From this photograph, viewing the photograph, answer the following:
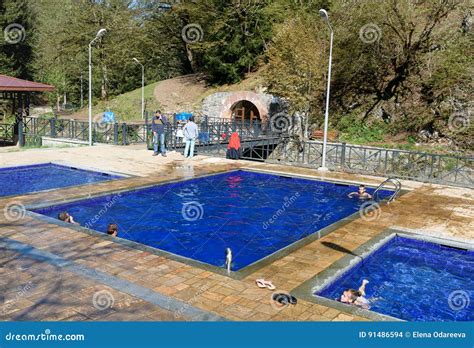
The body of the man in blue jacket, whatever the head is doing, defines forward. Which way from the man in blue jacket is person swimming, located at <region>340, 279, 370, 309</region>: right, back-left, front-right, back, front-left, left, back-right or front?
front

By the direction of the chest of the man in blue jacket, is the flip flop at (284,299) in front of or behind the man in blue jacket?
in front

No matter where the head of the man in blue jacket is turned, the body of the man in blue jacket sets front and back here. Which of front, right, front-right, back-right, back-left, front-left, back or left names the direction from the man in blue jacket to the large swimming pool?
front

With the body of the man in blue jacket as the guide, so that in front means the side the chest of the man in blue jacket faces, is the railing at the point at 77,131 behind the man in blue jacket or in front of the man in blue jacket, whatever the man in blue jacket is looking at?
behind

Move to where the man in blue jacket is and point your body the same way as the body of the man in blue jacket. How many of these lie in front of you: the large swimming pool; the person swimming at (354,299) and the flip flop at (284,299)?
3

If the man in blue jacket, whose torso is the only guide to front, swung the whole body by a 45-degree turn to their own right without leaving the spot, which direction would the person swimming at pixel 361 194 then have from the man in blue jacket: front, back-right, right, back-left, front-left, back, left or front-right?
left

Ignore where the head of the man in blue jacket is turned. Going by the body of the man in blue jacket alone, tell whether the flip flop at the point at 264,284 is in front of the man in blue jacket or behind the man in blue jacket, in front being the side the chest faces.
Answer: in front

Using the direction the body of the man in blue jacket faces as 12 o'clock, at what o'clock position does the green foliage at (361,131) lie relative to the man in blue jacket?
The green foliage is roughly at 8 o'clock from the man in blue jacket.

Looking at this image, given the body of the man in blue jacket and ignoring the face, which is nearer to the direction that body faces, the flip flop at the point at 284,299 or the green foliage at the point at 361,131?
the flip flop

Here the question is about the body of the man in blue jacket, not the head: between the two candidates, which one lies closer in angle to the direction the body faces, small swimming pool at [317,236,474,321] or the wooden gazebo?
the small swimming pool

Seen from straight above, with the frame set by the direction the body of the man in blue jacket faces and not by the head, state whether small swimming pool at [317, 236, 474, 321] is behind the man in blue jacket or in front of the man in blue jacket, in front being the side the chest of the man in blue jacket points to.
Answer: in front

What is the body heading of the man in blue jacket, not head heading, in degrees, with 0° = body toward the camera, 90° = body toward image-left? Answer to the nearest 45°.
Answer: approximately 0°

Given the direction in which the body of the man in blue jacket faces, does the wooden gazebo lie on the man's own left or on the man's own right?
on the man's own right
